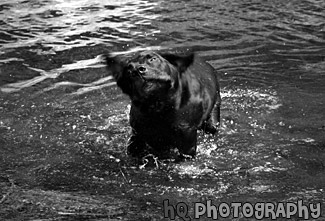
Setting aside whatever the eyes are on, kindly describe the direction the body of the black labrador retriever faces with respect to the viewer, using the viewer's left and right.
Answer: facing the viewer and to the left of the viewer
